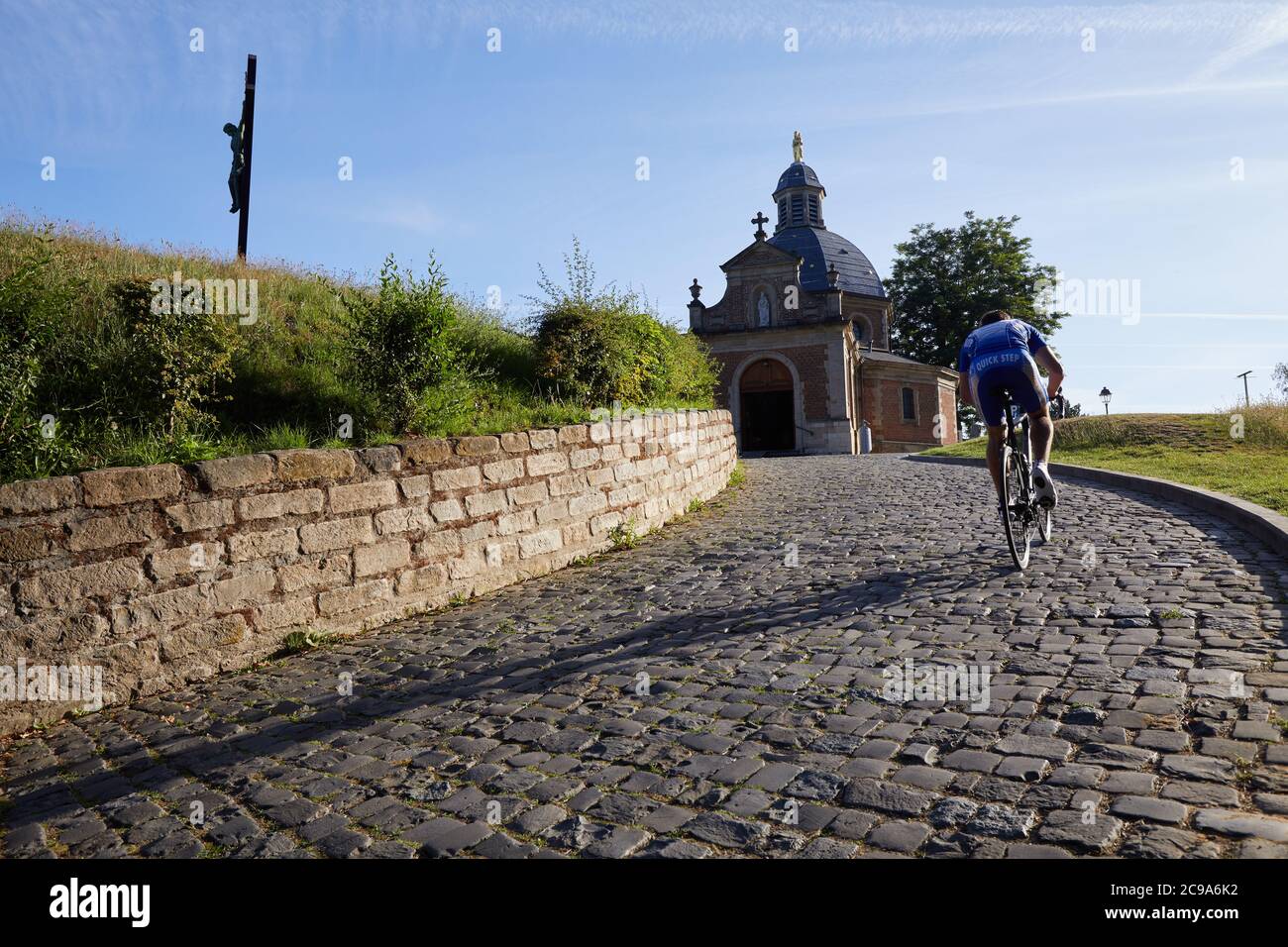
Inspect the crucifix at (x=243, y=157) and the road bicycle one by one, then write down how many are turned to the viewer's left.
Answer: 1

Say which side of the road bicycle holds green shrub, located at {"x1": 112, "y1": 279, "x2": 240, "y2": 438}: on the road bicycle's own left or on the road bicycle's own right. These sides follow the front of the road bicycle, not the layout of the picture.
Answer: on the road bicycle's own left

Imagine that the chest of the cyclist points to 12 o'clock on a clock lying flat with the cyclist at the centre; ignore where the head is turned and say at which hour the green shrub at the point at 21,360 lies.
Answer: The green shrub is roughly at 8 o'clock from the cyclist.

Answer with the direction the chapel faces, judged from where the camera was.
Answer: facing the viewer and to the left of the viewer

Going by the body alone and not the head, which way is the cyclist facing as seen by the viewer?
away from the camera

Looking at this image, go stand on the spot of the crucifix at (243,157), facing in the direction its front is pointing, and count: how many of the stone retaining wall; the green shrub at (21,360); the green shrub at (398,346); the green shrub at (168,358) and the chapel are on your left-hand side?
4

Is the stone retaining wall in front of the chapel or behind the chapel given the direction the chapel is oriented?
in front

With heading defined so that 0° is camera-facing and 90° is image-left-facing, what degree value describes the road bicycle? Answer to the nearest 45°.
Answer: approximately 180°

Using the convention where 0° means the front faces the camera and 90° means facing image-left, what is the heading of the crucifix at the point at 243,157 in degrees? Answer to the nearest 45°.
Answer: approximately 90°

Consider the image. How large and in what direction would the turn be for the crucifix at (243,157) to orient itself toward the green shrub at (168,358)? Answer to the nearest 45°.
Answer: approximately 90° to its left
